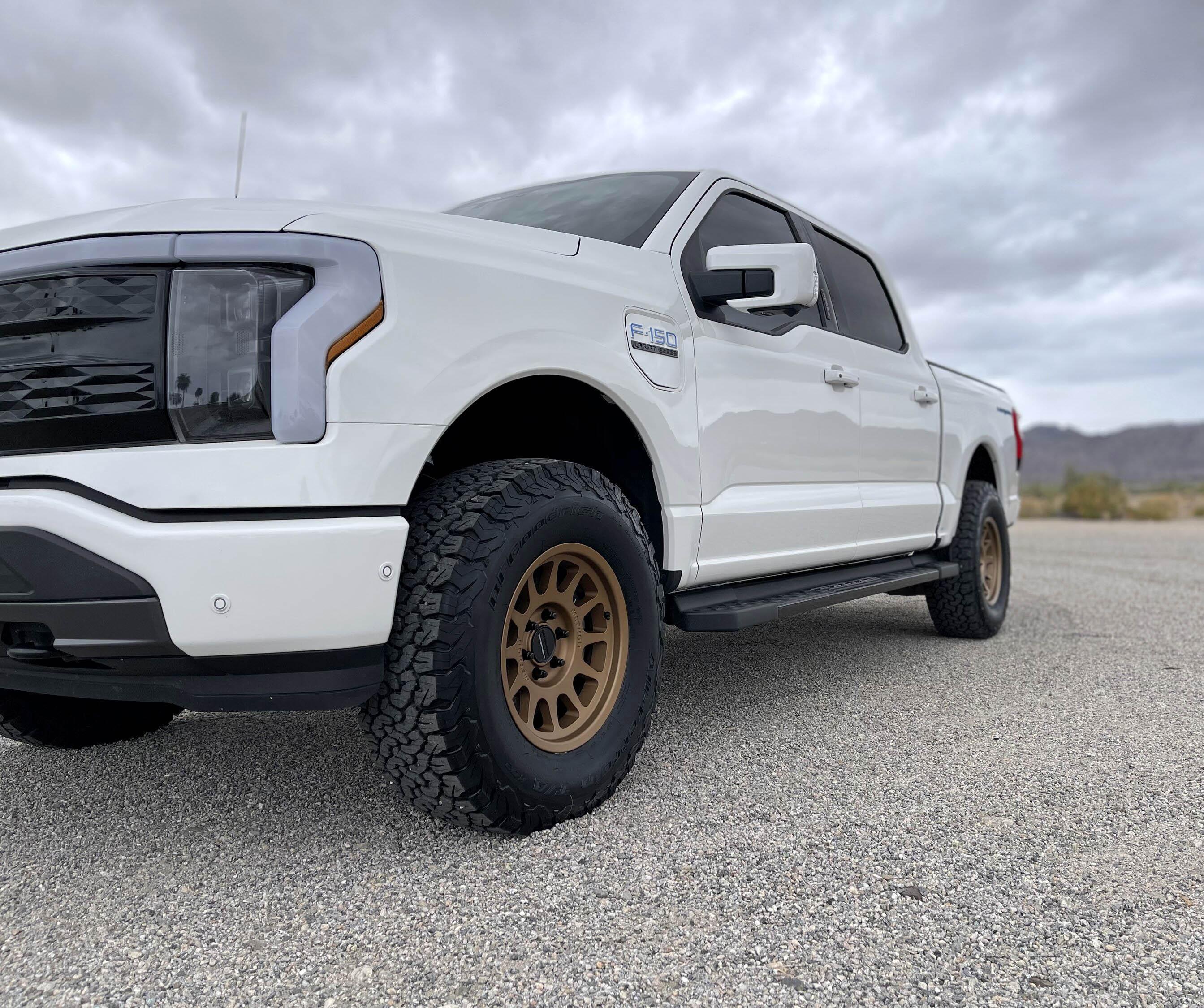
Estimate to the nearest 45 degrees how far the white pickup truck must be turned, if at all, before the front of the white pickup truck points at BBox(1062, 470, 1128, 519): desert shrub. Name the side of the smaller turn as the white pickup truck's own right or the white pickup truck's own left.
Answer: approximately 180°

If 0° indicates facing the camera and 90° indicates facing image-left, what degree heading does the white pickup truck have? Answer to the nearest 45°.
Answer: approximately 45°

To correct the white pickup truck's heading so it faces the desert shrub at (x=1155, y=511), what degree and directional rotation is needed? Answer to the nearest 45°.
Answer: approximately 180°
